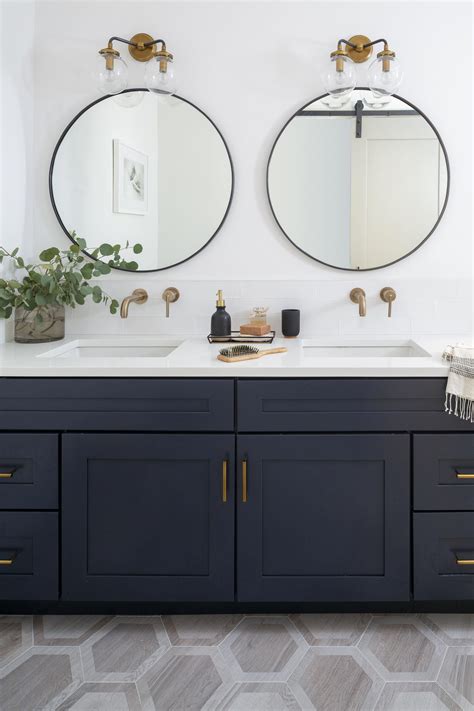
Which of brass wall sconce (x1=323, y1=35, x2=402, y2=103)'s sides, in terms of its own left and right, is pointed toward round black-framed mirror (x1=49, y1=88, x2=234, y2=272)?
right

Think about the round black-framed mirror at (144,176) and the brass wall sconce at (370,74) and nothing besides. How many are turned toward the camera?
2

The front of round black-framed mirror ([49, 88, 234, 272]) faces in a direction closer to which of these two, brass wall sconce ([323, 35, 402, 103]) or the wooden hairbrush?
the wooden hairbrush

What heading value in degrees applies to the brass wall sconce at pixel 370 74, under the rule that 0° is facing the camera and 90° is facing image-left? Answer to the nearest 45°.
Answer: approximately 0°
